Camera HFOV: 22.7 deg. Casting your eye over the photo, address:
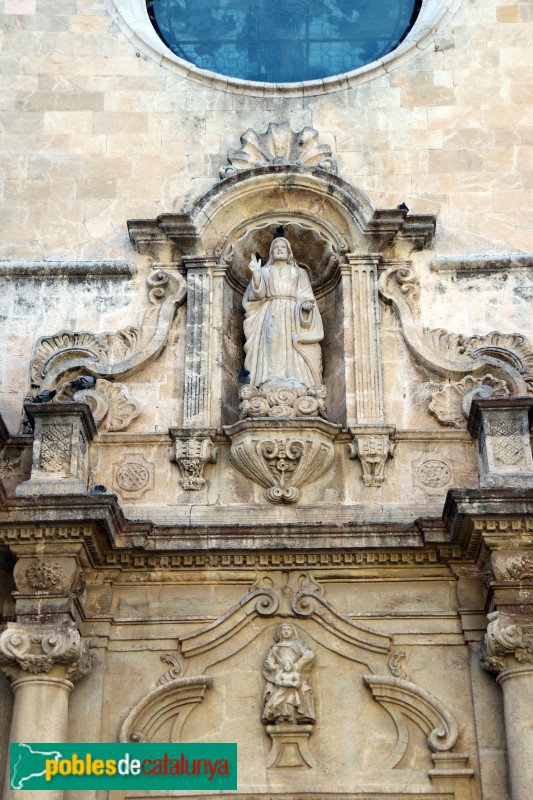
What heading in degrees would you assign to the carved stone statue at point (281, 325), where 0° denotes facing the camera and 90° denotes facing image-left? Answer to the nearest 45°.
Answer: approximately 0°

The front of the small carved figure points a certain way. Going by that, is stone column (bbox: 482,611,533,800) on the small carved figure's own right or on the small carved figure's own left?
on the small carved figure's own left

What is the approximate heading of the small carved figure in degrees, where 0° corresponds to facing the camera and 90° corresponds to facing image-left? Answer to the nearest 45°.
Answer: approximately 0°

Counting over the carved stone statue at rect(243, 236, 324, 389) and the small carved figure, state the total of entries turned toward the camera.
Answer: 2

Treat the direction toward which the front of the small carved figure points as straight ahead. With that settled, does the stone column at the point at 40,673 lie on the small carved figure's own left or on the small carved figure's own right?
on the small carved figure's own right
